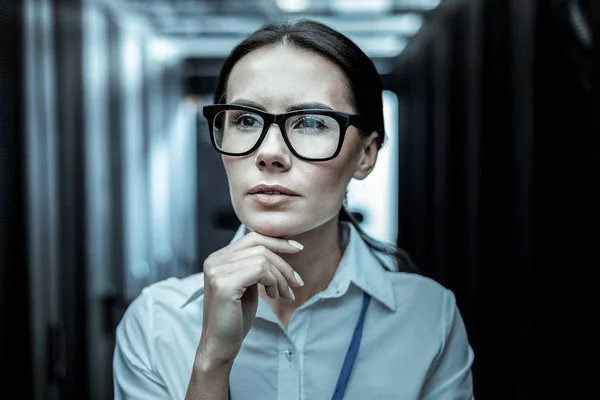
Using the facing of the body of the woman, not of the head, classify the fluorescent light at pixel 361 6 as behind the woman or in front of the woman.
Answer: behind

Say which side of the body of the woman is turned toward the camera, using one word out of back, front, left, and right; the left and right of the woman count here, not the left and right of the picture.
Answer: front

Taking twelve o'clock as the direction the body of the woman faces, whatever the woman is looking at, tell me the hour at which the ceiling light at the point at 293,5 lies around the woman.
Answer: The ceiling light is roughly at 6 o'clock from the woman.
